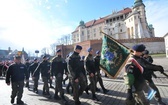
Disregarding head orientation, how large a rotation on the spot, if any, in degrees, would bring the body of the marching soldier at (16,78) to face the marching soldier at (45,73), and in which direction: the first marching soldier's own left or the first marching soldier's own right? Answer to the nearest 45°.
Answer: approximately 135° to the first marching soldier's own left
